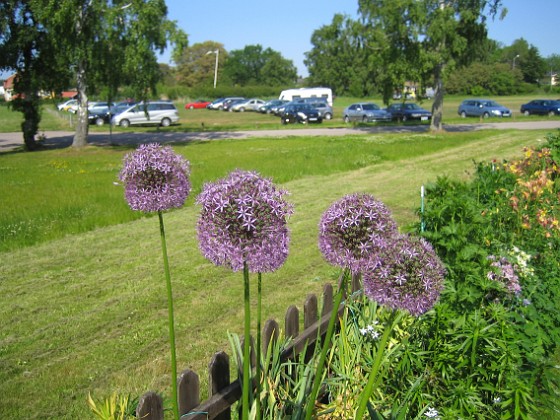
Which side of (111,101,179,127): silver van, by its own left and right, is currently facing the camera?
left

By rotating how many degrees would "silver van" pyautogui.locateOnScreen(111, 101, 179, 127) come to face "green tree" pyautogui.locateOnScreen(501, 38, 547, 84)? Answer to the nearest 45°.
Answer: approximately 180°

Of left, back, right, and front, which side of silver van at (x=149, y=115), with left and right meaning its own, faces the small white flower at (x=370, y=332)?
left

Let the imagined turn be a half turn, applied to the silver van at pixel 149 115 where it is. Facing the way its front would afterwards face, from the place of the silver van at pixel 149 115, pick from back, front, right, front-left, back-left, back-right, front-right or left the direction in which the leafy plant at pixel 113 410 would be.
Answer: right

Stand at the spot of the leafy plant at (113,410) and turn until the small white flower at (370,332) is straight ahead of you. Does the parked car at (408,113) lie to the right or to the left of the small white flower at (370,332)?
left

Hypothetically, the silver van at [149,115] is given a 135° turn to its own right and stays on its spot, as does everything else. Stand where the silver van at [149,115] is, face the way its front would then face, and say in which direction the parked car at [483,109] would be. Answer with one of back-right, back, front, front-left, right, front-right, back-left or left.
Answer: front-right

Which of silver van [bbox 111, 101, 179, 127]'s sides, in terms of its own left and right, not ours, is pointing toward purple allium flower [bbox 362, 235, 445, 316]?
left

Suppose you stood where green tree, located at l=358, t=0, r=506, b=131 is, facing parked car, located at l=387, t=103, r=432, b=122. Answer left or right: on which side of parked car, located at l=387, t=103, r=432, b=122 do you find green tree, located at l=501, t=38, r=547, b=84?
right

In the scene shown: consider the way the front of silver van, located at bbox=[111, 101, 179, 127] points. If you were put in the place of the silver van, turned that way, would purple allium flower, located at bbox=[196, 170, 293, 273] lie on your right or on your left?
on your left

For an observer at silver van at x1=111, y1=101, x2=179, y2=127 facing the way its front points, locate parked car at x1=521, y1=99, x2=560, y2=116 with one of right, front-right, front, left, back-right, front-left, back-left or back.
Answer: back

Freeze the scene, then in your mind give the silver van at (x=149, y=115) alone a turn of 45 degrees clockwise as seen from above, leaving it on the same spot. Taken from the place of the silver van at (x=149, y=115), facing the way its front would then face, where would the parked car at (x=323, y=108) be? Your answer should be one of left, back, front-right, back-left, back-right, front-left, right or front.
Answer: back-right

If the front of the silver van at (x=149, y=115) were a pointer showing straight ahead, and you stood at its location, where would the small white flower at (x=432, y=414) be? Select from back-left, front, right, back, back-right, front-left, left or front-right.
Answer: left

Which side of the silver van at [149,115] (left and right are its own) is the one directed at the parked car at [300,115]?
back
